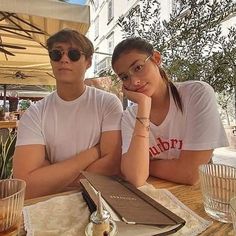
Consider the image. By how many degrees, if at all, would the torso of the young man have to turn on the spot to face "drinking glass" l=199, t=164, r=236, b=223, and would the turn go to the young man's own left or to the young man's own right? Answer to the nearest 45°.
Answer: approximately 45° to the young man's own left

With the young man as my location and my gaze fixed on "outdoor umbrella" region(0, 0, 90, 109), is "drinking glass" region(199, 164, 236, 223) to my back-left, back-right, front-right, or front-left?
back-right

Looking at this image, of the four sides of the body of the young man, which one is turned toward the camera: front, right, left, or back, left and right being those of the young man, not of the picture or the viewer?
front

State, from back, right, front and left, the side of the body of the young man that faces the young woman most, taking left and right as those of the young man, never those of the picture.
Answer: left

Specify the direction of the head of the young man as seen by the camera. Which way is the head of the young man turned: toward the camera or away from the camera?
toward the camera

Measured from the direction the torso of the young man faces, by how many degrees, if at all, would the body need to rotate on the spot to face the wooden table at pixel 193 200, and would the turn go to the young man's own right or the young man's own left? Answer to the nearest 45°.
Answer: approximately 45° to the young man's own left

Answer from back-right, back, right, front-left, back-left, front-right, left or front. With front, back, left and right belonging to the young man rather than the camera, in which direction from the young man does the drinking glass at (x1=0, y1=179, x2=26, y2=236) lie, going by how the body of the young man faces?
front

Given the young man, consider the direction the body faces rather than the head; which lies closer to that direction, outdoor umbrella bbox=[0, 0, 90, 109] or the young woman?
the young woman

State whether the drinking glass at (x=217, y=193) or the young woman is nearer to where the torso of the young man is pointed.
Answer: the drinking glass

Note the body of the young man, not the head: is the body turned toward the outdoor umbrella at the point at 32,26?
no

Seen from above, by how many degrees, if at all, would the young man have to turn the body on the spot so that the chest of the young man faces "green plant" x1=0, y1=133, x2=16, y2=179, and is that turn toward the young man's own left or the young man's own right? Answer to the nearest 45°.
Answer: approximately 135° to the young man's own right

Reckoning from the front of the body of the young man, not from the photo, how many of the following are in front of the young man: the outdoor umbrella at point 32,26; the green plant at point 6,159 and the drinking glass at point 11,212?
1

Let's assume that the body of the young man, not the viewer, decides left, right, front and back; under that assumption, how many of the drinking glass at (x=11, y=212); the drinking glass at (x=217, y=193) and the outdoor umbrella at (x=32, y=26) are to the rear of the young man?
1

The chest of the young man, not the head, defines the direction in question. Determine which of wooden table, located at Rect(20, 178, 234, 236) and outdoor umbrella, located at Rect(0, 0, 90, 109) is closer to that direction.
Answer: the wooden table
